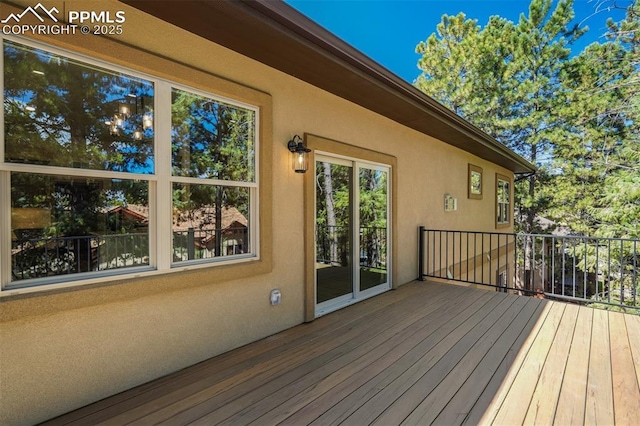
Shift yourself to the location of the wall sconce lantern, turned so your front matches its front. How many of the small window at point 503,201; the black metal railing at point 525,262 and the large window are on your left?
2

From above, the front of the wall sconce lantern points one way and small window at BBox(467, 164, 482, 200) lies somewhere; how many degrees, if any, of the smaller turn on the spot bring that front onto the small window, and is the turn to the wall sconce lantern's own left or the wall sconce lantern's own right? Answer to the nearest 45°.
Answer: approximately 90° to the wall sconce lantern's own left

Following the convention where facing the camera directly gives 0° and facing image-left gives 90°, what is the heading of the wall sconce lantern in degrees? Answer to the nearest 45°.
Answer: approximately 315°

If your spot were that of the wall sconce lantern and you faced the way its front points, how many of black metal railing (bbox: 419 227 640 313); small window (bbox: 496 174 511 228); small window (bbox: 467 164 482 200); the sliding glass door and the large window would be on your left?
4

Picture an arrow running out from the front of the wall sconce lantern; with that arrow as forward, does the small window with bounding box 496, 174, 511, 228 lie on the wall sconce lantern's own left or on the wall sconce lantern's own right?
on the wall sconce lantern's own left

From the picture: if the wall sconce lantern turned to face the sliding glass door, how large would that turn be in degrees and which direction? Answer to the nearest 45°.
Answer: approximately 90° to its left
